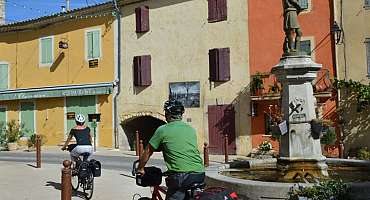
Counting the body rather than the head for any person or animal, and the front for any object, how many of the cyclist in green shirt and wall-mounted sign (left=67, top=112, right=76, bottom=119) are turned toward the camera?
1

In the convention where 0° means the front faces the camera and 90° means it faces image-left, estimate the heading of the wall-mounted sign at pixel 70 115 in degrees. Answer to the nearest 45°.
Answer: approximately 0°

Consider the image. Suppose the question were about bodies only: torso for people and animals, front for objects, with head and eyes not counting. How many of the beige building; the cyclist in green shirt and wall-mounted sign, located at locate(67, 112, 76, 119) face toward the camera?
2

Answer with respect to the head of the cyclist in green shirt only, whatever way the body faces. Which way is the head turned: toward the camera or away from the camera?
away from the camera

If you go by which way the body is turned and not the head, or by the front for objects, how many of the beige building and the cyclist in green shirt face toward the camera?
1

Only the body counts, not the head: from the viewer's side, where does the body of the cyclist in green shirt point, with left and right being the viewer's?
facing away from the viewer and to the left of the viewer

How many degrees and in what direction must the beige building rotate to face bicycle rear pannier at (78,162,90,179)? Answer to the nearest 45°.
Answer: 0° — it already faces it

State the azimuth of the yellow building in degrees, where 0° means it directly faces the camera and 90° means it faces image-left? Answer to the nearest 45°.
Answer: approximately 45°

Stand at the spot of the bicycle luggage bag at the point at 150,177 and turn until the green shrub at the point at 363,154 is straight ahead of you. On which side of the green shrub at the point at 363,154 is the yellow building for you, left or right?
left
